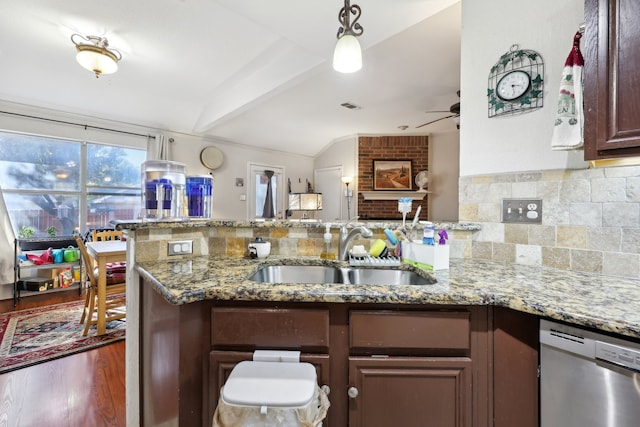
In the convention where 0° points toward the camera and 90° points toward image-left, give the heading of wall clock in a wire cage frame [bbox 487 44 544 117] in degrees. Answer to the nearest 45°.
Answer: approximately 45°

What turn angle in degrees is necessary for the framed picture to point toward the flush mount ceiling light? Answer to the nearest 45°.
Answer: approximately 45° to its right

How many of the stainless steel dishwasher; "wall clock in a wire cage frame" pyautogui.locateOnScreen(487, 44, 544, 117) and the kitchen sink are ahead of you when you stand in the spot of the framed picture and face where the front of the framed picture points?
3

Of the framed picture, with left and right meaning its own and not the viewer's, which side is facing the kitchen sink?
front

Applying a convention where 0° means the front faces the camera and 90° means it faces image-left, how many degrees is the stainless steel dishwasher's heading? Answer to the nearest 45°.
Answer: approximately 45°

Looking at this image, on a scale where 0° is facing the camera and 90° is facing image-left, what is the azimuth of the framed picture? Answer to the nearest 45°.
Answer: approximately 0°

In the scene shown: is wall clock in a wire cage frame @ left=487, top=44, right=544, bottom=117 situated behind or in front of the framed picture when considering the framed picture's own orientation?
in front

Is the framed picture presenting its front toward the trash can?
yes
